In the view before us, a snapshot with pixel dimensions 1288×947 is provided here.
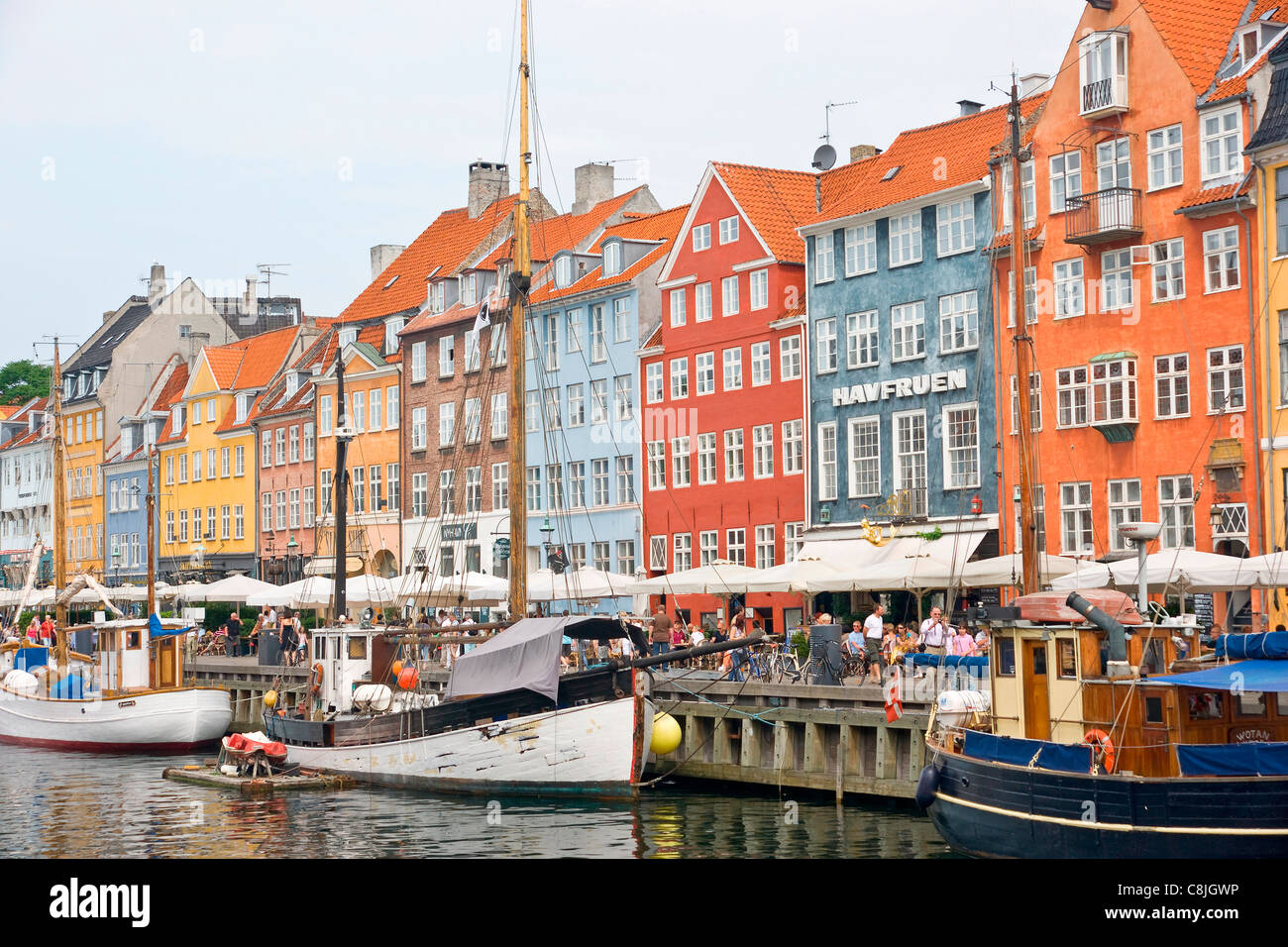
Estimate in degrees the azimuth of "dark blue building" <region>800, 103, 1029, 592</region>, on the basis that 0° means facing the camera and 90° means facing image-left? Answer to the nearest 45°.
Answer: approximately 45°

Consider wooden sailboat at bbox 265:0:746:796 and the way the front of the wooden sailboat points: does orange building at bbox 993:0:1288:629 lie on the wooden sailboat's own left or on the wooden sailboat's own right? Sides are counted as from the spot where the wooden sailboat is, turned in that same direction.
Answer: on the wooden sailboat's own left

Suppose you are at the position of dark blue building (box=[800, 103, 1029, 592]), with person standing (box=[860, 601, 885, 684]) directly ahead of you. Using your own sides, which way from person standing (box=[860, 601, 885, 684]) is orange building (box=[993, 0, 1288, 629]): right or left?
left

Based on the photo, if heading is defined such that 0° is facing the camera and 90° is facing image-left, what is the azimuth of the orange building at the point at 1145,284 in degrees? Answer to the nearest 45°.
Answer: approximately 45°

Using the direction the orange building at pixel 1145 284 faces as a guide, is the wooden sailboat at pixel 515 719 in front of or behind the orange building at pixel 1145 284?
in front

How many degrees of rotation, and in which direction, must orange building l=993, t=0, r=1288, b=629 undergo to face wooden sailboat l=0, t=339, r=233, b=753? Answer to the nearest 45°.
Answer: approximately 45° to its right

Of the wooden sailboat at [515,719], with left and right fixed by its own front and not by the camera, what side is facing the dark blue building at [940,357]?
left

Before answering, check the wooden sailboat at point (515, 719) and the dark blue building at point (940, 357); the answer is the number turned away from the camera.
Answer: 0

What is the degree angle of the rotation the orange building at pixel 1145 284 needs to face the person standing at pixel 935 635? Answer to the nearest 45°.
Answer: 0° — it already faces them

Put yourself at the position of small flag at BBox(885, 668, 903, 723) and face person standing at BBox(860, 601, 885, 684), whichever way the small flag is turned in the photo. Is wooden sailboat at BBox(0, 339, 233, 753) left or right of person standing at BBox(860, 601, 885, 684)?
left

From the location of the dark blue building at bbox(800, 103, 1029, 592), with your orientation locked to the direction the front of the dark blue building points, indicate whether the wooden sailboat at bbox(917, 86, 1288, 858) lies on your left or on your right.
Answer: on your left

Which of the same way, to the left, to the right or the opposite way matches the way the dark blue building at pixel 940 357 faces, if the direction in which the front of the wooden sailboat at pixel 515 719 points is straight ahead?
to the right
